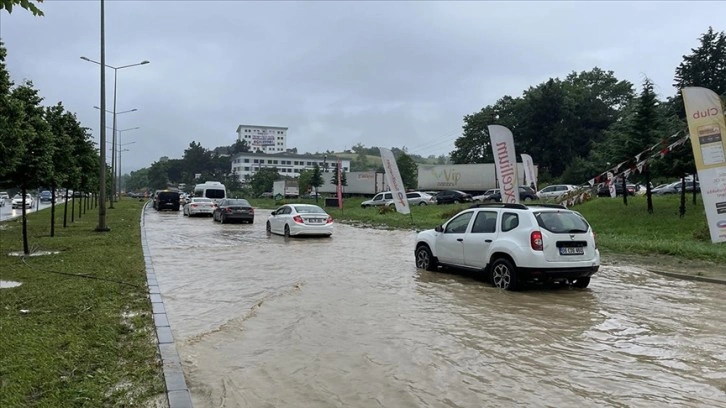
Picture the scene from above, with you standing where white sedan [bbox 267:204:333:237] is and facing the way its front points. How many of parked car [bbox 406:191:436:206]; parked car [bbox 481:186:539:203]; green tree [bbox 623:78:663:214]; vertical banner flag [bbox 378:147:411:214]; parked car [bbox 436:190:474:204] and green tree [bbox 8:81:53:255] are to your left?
1

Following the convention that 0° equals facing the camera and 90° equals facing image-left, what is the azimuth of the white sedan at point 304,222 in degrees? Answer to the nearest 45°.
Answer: approximately 135°

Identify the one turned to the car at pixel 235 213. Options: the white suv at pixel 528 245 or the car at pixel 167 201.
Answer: the white suv

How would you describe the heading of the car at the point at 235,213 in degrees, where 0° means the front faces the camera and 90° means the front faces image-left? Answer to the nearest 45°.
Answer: approximately 135°

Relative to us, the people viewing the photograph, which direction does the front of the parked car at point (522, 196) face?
facing to the left of the viewer

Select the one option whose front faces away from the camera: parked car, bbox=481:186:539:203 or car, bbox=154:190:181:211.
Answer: car, bbox=154:190:181:211

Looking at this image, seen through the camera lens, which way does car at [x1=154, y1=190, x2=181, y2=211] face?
facing away from the viewer

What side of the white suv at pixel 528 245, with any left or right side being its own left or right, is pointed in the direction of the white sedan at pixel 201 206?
front

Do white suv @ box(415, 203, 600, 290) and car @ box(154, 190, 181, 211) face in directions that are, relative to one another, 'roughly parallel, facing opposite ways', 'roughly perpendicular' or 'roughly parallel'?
roughly parallel

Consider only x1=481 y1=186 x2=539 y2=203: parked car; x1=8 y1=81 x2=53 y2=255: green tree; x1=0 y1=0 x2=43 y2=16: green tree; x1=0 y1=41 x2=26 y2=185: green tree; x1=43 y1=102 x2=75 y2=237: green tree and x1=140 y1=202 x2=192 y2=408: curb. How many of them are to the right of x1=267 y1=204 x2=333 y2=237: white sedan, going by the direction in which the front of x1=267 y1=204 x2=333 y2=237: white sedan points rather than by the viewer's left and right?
1

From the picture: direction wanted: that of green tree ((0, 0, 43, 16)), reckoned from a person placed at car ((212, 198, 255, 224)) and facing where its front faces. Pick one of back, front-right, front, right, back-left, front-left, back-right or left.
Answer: back-left

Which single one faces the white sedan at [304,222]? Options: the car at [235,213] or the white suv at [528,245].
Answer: the white suv

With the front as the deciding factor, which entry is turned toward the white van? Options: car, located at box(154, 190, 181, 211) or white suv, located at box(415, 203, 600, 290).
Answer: the white suv

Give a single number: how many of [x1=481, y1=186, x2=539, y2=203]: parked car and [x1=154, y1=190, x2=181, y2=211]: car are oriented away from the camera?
1

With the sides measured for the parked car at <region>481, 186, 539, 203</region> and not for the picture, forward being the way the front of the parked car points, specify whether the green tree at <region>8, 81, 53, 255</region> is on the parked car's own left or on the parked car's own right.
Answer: on the parked car's own left
